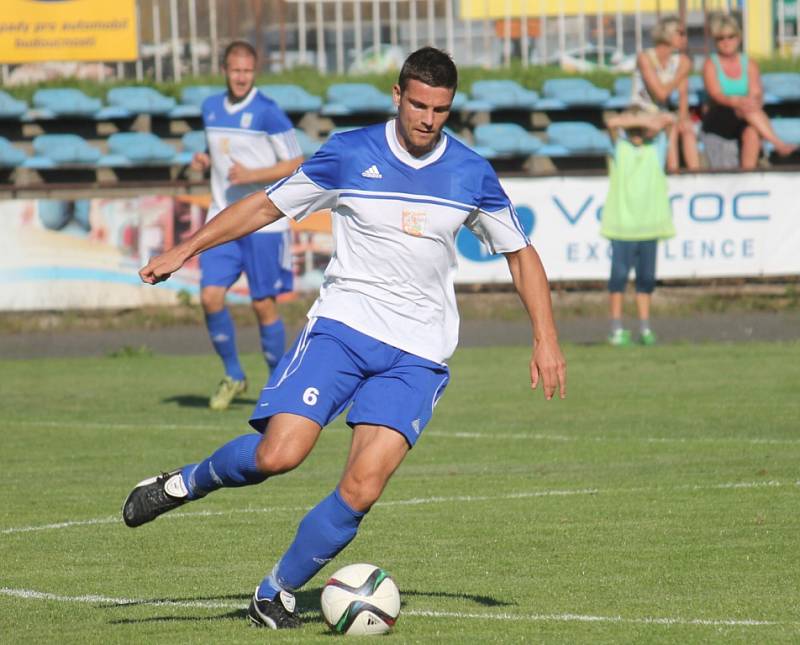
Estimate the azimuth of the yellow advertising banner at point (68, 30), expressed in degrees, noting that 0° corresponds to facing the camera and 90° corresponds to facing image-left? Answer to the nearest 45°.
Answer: approximately 0°

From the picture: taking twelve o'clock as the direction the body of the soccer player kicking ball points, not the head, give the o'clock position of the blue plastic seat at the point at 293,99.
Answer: The blue plastic seat is roughly at 6 o'clock from the soccer player kicking ball.

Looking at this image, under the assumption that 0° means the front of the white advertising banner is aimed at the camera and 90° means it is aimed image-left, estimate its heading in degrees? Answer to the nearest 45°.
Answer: approximately 0°

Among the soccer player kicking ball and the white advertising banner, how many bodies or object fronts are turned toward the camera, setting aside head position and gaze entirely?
2

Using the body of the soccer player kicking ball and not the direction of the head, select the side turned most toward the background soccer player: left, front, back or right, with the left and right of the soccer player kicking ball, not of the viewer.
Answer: back

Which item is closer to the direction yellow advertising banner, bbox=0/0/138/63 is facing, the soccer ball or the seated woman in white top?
the soccer ball

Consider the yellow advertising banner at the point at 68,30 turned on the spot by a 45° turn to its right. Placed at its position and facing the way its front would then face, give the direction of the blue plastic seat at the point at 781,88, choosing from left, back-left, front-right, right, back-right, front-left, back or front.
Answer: back-left
